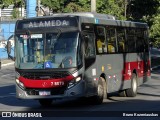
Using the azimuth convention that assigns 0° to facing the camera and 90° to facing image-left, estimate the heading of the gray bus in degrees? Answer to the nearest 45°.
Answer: approximately 45°
